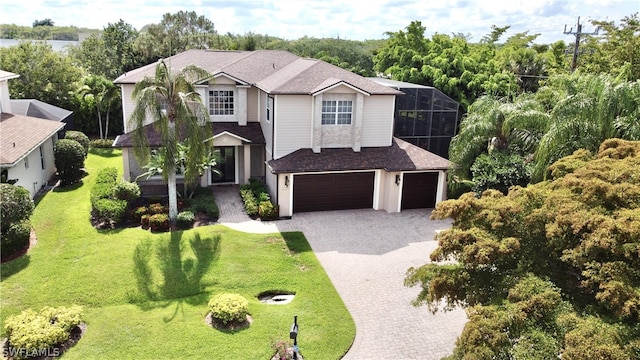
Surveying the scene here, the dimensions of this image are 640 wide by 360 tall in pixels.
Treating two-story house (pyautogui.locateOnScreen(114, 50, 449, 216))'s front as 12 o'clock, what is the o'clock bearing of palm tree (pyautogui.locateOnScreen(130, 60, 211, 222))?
The palm tree is roughly at 2 o'clock from the two-story house.

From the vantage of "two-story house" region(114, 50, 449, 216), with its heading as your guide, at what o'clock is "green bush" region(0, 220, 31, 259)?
The green bush is roughly at 2 o'clock from the two-story house.

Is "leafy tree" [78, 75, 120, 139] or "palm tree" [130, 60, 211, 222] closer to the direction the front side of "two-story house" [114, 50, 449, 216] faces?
the palm tree

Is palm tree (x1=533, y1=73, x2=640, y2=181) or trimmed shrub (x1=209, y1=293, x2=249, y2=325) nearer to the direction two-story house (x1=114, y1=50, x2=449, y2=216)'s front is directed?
the trimmed shrub

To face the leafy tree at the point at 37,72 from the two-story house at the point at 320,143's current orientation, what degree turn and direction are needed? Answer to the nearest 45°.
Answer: approximately 135° to its right

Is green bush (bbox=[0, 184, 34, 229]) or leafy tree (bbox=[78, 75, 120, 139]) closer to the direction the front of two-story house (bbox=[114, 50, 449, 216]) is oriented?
the green bush

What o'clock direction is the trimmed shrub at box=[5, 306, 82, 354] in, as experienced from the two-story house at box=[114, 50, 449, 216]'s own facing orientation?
The trimmed shrub is roughly at 1 o'clock from the two-story house.

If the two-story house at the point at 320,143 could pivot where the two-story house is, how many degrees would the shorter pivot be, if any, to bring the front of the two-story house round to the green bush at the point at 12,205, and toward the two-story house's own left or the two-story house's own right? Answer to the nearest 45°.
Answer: approximately 45° to the two-story house's own right

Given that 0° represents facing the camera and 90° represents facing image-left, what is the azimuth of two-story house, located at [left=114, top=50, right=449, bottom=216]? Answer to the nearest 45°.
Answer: approximately 0°

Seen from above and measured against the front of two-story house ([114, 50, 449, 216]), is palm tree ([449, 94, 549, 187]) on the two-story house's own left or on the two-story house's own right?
on the two-story house's own left

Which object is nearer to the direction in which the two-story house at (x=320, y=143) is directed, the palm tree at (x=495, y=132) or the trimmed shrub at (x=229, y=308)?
the trimmed shrub
